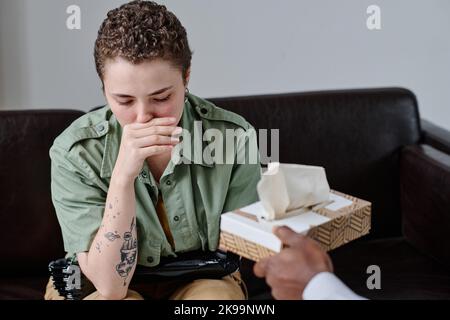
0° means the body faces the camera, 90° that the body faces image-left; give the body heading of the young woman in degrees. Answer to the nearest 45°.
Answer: approximately 0°

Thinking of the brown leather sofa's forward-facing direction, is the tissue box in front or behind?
in front

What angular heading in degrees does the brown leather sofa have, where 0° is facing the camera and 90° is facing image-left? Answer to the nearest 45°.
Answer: approximately 0°

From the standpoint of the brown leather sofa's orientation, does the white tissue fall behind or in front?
in front
